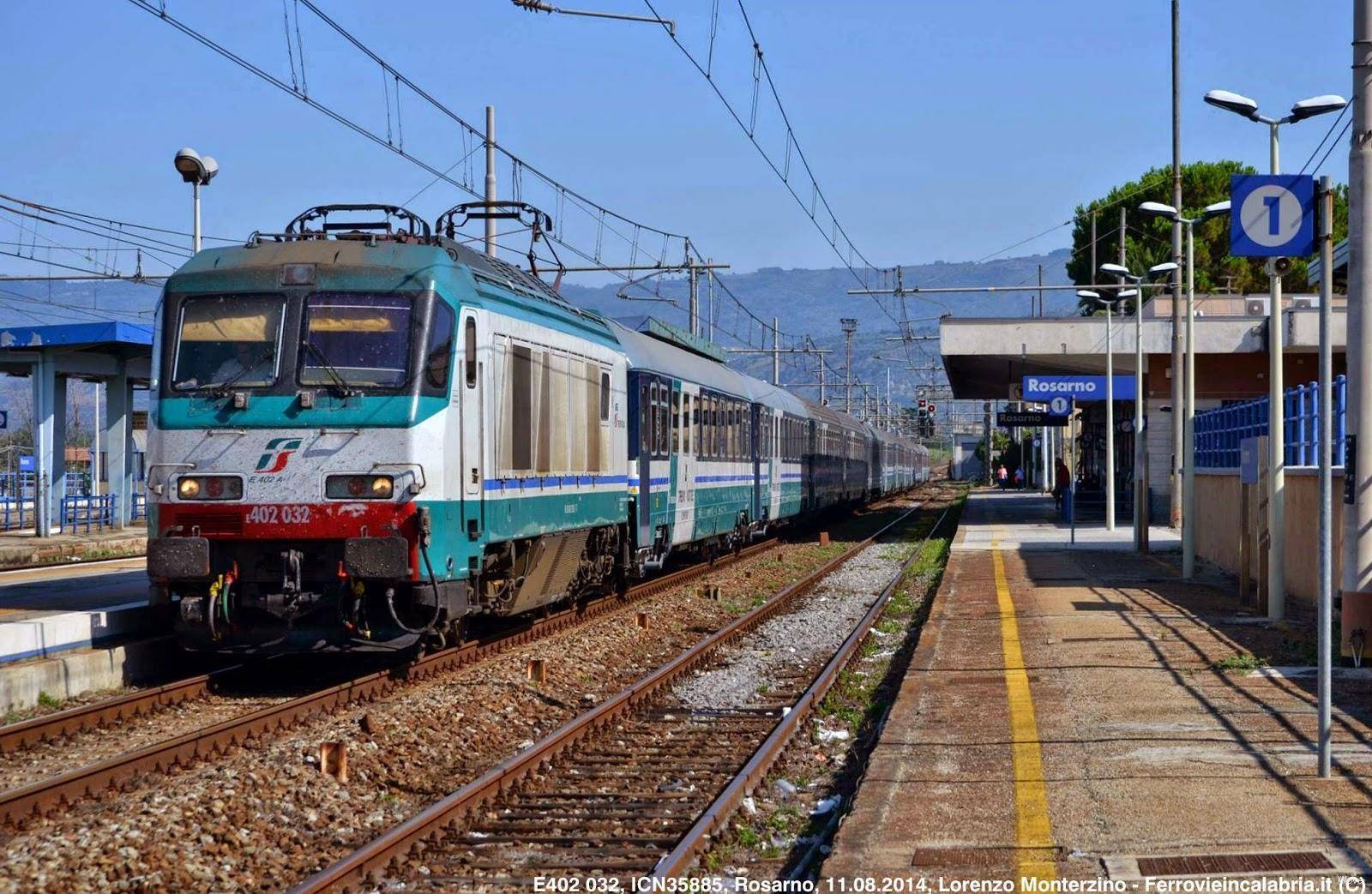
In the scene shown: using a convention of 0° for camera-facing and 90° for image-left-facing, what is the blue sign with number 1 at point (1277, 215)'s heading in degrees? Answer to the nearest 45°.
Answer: approximately 0°

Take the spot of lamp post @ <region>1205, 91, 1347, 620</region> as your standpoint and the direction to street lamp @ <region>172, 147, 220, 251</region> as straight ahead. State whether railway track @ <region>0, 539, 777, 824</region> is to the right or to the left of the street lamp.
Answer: left

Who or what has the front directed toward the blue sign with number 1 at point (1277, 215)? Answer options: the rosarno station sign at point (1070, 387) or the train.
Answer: the rosarno station sign

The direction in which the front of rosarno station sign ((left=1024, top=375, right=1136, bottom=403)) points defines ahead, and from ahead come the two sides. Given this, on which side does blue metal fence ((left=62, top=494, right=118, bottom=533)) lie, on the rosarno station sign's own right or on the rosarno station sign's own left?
on the rosarno station sign's own right

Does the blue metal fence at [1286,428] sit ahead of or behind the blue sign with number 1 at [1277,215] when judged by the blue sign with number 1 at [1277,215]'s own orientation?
behind

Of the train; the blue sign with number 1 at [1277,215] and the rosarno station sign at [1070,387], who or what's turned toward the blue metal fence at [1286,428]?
the rosarno station sign

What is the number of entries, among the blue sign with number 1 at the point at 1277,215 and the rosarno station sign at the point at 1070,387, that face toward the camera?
2

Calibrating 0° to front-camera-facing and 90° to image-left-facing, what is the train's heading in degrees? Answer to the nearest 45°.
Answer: approximately 45°

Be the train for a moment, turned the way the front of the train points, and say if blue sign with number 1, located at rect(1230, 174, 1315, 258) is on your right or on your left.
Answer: on your left

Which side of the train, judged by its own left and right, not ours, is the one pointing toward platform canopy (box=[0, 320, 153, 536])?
right
